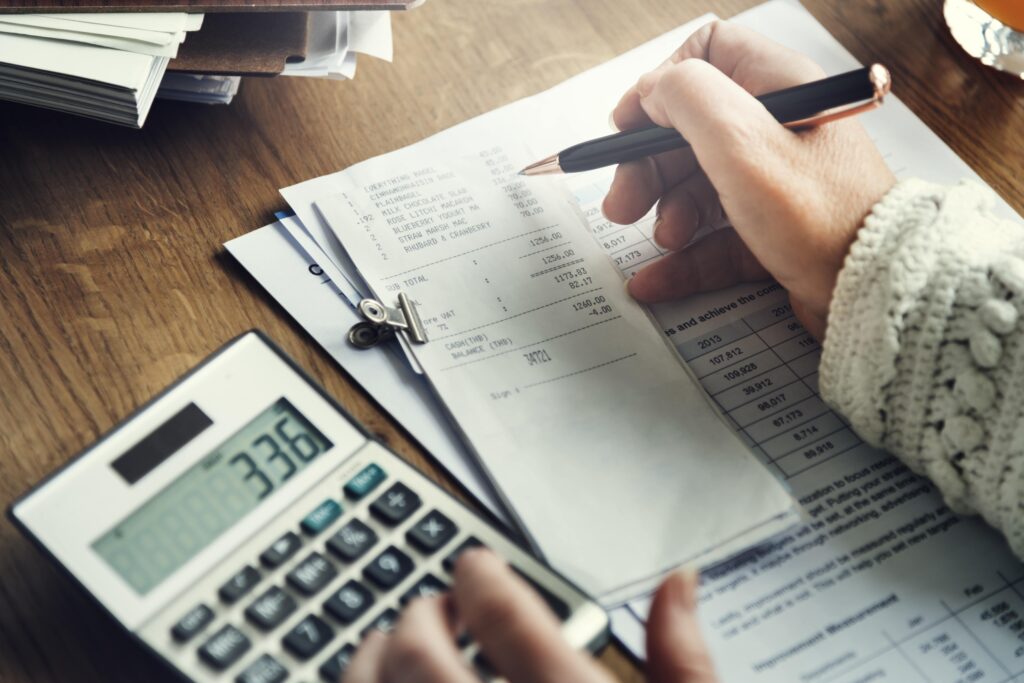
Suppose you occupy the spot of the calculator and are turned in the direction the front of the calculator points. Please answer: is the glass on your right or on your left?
on your left

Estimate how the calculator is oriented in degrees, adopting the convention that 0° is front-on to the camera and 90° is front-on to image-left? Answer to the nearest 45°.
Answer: approximately 315°
